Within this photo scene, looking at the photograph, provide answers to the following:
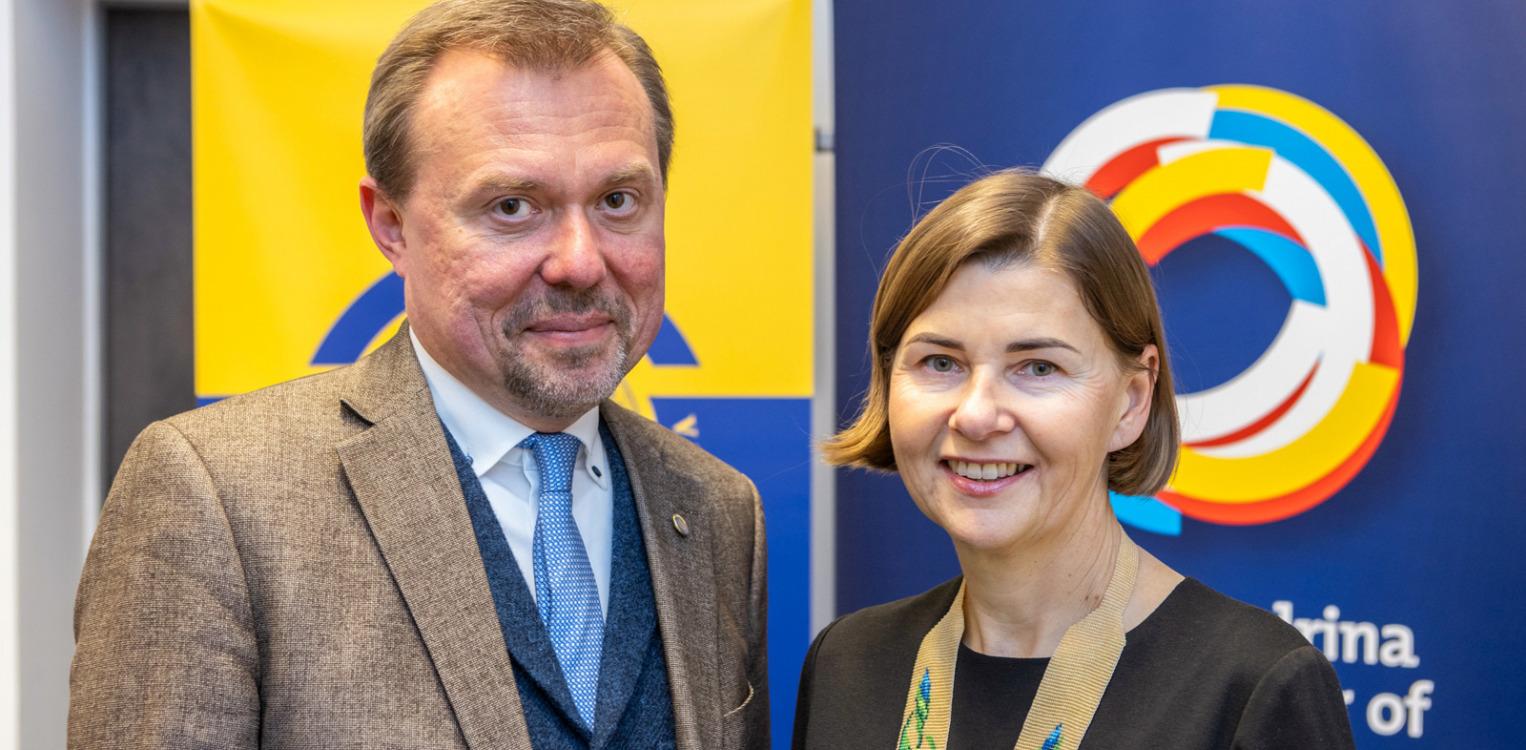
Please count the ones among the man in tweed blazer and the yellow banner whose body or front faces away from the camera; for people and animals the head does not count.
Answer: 0

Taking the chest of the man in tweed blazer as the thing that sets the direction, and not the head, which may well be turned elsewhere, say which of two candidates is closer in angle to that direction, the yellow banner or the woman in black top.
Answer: the woman in black top

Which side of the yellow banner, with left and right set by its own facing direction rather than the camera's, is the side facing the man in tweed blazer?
front

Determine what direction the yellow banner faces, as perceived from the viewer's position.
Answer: facing the viewer

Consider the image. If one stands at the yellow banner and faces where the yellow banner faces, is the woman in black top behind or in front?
in front

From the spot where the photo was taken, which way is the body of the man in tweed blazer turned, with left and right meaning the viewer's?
facing the viewer and to the right of the viewer

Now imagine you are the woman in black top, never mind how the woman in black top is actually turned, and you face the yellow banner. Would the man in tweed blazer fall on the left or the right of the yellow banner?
left

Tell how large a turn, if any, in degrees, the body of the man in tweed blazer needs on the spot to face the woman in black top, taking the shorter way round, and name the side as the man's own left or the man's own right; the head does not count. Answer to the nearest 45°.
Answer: approximately 45° to the man's own left
